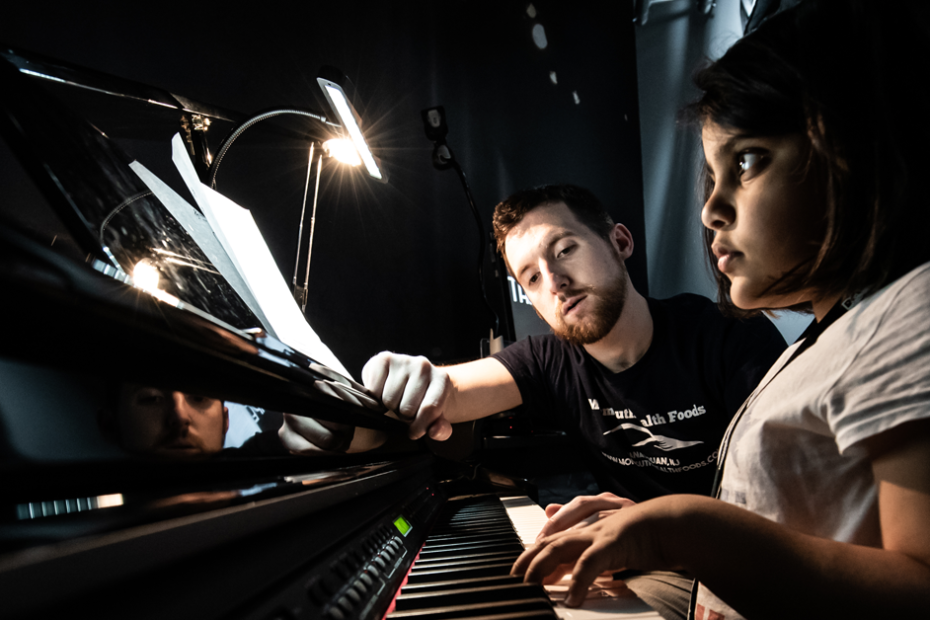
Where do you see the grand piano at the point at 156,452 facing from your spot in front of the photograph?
facing to the right of the viewer

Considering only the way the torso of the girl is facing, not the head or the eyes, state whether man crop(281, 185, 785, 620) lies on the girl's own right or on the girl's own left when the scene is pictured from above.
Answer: on the girl's own right

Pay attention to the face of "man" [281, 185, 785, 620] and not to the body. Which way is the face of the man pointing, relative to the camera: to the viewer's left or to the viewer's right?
to the viewer's left

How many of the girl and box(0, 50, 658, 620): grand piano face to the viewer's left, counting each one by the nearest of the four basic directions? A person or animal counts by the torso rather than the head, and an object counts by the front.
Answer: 1

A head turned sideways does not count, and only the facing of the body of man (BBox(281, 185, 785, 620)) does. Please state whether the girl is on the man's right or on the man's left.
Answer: on the man's left

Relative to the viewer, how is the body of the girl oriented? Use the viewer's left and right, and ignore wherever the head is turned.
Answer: facing to the left of the viewer
